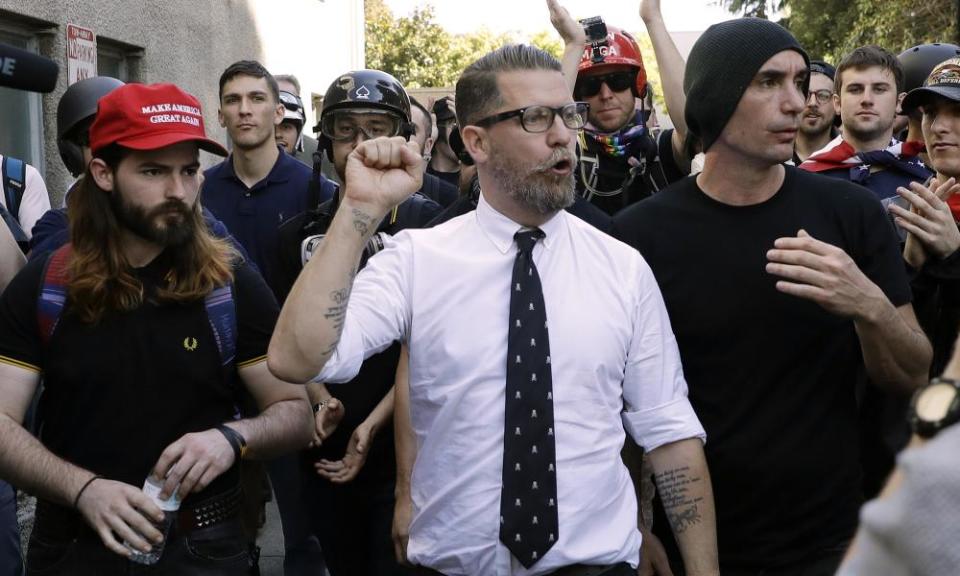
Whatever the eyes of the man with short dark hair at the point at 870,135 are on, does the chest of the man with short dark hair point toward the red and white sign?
no

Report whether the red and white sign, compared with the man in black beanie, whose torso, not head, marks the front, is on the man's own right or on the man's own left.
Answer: on the man's own right

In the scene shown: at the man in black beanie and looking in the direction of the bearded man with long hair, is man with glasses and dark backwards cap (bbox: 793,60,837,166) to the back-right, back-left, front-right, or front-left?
back-right

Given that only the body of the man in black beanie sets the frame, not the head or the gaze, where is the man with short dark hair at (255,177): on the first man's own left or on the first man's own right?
on the first man's own right

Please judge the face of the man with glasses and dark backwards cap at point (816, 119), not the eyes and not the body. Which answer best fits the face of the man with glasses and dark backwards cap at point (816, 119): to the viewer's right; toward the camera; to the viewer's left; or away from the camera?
toward the camera

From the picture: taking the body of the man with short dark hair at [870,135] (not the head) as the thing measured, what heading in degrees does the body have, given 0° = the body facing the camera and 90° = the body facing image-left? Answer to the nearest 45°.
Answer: approximately 0°

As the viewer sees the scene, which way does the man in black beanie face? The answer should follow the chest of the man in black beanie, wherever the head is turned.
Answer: toward the camera

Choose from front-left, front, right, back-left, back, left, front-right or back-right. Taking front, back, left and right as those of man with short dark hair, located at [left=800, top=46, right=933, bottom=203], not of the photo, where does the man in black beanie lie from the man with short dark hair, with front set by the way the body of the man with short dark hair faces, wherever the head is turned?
front

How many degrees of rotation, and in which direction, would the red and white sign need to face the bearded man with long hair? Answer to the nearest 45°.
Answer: approximately 45° to its right

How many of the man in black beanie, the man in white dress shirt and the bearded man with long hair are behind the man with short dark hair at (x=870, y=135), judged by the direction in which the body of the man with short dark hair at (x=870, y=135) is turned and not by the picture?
0

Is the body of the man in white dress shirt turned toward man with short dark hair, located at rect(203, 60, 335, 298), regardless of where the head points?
no

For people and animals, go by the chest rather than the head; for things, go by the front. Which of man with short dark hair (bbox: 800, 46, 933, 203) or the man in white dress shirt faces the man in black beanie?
the man with short dark hair

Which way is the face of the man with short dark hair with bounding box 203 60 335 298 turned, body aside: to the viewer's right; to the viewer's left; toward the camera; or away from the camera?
toward the camera

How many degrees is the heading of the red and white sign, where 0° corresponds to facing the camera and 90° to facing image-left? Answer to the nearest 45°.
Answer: approximately 315°

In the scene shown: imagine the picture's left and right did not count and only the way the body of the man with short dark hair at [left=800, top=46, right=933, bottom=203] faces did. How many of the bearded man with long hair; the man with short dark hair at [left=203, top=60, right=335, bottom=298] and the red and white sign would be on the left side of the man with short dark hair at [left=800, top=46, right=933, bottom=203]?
0

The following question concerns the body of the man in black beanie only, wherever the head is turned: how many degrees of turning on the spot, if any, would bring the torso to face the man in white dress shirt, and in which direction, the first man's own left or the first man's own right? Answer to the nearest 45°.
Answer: approximately 45° to the first man's own right

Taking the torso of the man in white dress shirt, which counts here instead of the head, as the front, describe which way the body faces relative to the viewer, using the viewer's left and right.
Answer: facing the viewer

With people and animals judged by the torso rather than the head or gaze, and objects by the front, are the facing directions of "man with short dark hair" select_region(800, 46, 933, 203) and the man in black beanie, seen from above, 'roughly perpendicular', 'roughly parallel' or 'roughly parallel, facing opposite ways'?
roughly parallel

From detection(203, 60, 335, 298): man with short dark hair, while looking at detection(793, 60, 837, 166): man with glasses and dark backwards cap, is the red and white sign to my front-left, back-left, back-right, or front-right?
back-left
